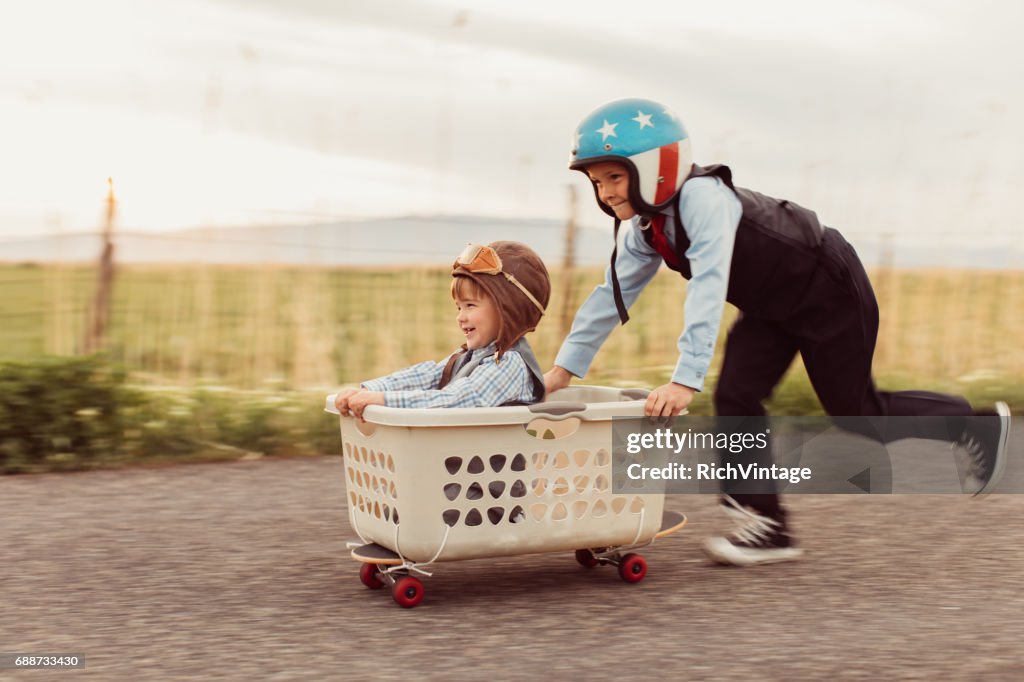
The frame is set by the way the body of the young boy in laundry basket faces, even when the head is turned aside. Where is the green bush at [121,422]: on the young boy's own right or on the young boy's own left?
on the young boy's own right

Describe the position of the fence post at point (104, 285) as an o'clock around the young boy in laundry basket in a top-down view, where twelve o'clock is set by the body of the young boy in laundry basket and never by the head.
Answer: The fence post is roughly at 2 o'clock from the young boy in laundry basket.

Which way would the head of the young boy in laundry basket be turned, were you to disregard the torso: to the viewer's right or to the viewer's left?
to the viewer's left

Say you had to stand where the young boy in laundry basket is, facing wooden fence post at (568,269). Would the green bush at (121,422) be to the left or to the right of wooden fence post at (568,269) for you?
left

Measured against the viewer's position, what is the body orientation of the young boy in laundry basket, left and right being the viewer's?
facing to the left of the viewer
